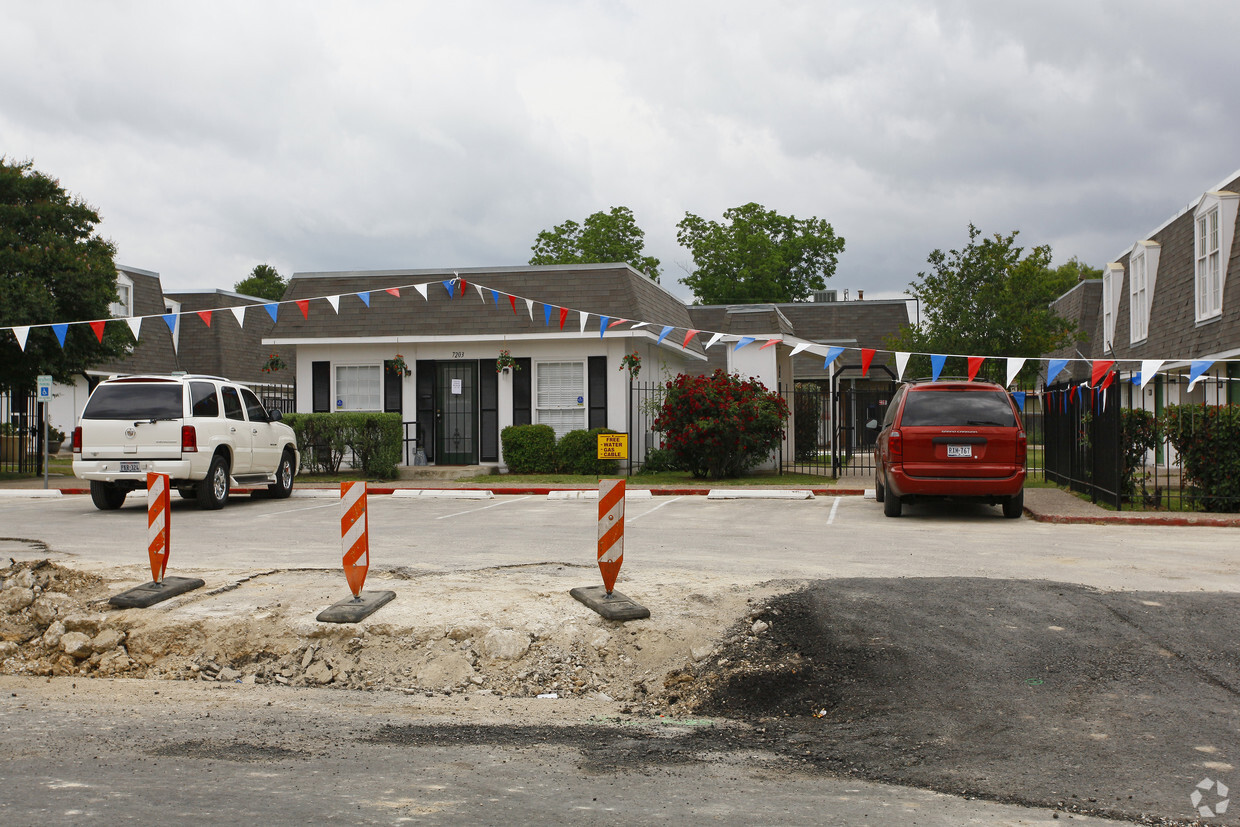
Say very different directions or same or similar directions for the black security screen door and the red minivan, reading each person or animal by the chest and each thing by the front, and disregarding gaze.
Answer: very different directions

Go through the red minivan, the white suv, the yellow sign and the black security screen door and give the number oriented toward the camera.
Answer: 2

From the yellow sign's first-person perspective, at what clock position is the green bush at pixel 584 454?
The green bush is roughly at 5 o'clock from the yellow sign.

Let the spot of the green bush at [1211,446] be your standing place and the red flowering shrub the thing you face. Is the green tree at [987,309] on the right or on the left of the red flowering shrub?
right

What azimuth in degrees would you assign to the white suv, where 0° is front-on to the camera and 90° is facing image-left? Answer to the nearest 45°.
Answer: approximately 225°

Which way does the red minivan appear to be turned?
away from the camera

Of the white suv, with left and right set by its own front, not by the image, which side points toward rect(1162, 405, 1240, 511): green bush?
right

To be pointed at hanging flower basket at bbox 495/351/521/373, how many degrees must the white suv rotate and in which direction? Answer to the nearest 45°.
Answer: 0° — it already faces it

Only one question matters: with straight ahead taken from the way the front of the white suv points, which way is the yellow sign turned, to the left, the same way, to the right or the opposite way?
the opposite way
